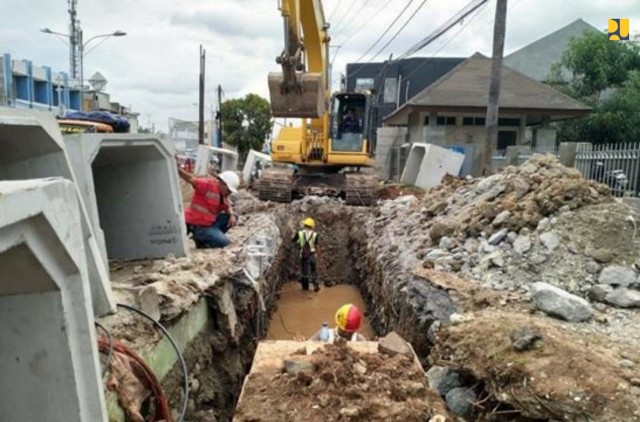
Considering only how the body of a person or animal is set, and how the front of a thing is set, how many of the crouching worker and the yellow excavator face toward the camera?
1

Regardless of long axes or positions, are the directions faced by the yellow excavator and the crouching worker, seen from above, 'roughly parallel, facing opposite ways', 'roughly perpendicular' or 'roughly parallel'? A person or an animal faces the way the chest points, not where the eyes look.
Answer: roughly perpendicular

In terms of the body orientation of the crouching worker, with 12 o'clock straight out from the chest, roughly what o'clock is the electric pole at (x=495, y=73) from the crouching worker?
The electric pole is roughly at 11 o'clock from the crouching worker.

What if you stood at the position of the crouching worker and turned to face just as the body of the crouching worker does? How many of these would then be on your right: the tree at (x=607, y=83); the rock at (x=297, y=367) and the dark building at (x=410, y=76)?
1

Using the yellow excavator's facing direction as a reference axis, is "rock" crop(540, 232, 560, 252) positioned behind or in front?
in front

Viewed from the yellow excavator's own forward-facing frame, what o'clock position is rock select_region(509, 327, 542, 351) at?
The rock is roughly at 12 o'clock from the yellow excavator.

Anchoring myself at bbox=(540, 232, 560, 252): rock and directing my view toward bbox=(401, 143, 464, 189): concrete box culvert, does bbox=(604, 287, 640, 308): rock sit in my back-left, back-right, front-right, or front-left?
back-right

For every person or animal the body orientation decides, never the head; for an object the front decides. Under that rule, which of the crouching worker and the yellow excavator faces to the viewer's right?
the crouching worker

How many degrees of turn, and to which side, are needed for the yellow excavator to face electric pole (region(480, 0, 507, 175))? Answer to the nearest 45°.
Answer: approximately 90° to its left

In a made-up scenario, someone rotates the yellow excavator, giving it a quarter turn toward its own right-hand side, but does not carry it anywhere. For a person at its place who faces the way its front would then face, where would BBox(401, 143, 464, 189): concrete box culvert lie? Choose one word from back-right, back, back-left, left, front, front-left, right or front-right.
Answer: back-right

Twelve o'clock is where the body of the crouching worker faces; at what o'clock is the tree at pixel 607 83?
The tree is roughly at 11 o'clock from the crouching worker.

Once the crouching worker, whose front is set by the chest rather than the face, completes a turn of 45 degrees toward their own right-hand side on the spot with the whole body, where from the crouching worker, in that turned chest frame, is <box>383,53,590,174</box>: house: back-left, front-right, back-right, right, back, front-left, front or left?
left

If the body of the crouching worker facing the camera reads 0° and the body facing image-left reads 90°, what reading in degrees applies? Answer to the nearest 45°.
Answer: approximately 270°

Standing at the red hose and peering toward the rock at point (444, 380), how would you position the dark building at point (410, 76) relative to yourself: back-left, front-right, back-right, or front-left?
front-left

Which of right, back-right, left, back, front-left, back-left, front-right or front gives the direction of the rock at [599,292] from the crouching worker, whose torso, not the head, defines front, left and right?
front-right

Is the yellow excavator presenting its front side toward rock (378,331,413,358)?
yes

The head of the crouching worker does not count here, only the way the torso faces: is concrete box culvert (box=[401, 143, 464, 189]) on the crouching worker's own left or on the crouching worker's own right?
on the crouching worker's own left

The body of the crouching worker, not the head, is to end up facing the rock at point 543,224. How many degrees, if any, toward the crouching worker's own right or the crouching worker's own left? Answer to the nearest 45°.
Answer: approximately 45° to the crouching worker's own right

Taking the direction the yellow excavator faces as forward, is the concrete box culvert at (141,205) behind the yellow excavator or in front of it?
in front

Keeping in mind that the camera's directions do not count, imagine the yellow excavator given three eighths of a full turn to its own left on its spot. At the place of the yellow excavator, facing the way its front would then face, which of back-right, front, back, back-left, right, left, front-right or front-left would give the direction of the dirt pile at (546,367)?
back-right

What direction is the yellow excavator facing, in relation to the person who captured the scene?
facing the viewer
